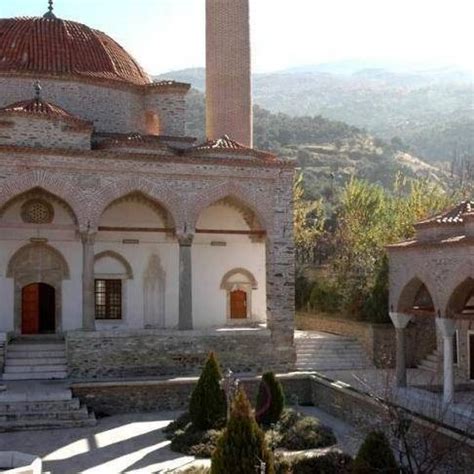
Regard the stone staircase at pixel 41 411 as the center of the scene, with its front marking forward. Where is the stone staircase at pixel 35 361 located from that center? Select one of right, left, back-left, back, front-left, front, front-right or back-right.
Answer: back

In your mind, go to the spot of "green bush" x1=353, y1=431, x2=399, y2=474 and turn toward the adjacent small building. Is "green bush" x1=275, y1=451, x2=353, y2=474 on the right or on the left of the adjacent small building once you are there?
left

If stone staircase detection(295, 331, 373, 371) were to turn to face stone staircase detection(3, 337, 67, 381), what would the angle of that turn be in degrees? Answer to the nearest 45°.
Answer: approximately 45° to its right

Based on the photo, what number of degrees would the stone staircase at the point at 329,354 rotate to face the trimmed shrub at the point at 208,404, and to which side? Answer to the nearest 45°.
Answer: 0° — it already faces it

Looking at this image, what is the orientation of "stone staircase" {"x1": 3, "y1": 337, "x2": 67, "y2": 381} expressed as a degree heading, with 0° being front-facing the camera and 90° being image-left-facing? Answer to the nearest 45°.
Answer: approximately 0°

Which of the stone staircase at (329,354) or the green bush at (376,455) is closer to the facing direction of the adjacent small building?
the green bush

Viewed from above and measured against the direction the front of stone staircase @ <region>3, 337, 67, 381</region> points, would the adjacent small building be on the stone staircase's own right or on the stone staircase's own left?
on the stone staircase's own left

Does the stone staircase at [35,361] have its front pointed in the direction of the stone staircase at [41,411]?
yes

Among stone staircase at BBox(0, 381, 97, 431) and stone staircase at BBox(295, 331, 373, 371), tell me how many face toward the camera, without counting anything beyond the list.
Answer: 2

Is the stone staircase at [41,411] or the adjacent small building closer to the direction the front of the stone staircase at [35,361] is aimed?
the stone staircase

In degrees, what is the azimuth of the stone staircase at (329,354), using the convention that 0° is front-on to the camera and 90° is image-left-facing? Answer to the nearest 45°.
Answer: approximately 0°
